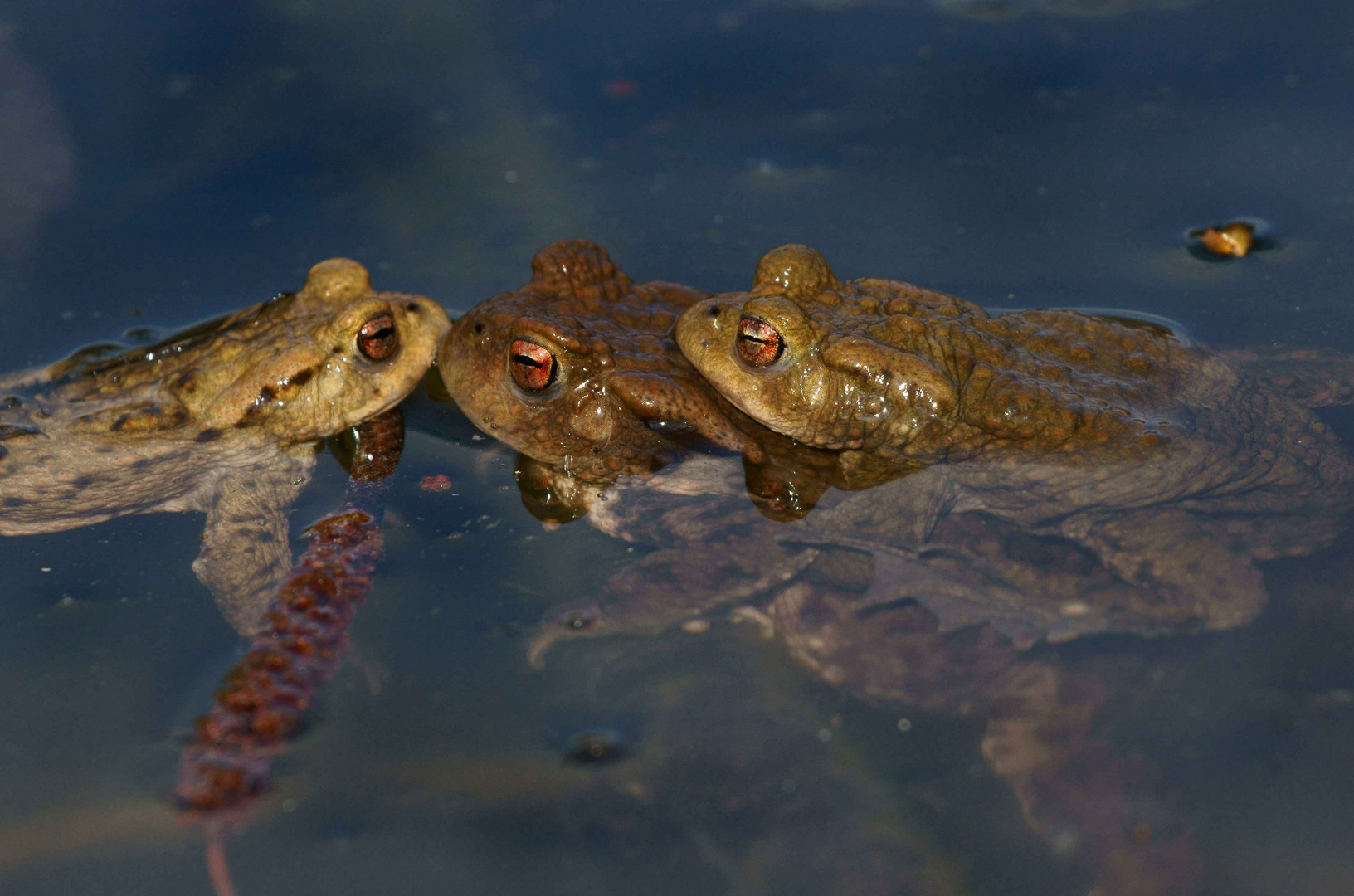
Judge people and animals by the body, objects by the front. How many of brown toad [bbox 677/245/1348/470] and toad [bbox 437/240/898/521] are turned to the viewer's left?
2

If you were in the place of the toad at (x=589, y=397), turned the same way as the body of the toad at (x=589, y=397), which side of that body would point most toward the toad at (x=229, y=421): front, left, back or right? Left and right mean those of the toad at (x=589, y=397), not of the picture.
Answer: front

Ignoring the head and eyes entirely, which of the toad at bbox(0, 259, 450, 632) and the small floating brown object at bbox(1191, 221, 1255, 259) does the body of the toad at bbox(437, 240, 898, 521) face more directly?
the toad

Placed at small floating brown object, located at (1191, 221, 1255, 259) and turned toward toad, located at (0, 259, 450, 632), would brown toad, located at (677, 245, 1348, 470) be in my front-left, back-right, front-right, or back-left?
front-left

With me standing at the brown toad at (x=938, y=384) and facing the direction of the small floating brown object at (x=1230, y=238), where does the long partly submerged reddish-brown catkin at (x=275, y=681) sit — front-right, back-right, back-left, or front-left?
back-left

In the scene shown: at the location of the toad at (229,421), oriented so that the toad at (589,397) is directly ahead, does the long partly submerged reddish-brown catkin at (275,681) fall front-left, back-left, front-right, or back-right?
front-right

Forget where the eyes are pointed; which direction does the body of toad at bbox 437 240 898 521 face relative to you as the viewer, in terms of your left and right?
facing to the left of the viewer

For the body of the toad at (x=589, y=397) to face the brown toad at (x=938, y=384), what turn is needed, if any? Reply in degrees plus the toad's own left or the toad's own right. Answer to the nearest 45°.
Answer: approximately 180°

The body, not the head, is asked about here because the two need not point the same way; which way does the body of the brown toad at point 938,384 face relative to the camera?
to the viewer's left

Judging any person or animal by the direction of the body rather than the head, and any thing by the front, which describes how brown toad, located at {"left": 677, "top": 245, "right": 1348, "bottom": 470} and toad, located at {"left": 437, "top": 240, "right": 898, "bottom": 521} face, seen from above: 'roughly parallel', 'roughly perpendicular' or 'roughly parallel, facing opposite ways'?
roughly parallel

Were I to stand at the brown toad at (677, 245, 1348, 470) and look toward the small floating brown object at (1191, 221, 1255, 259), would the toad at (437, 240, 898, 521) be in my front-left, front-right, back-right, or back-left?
back-left

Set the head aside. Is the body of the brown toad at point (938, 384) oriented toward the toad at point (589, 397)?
yes
